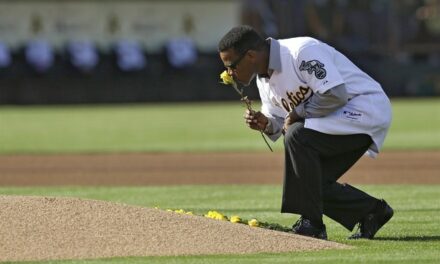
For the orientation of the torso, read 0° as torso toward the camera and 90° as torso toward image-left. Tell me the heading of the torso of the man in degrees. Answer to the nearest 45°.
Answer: approximately 90°

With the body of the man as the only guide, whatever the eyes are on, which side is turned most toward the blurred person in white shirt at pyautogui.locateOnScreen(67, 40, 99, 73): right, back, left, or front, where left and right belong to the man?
right

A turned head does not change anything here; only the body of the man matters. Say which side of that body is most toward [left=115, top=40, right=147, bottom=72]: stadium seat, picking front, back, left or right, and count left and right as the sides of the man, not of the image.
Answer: right

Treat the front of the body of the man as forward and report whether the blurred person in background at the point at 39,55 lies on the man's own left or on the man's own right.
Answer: on the man's own right
